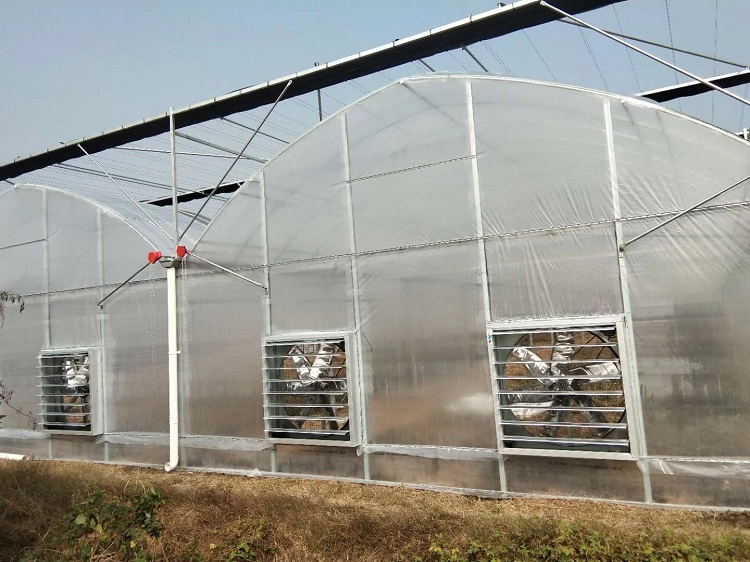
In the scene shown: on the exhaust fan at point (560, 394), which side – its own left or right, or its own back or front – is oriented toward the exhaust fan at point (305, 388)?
right

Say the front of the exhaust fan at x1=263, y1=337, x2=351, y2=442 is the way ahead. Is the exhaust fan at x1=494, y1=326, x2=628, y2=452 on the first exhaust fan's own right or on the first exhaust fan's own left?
on the first exhaust fan's own left

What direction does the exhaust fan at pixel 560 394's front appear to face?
toward the camera

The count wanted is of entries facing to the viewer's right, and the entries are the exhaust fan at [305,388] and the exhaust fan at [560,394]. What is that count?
0
